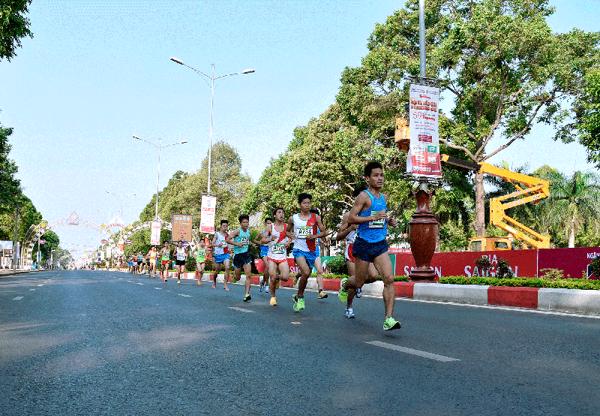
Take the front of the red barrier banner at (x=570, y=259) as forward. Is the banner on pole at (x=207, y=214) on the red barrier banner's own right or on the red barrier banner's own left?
on the red barrier banner's own right

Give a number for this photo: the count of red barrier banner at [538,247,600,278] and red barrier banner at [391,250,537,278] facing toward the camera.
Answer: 2

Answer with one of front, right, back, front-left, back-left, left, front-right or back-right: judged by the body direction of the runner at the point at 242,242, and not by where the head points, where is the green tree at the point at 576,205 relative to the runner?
left

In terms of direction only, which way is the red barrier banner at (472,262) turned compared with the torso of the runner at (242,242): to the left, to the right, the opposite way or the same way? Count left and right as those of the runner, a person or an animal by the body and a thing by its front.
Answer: to the right

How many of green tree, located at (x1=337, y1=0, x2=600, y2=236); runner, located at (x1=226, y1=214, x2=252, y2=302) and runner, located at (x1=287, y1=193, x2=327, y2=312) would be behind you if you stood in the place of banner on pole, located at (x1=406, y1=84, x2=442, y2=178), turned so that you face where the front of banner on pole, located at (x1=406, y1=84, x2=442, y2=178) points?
1

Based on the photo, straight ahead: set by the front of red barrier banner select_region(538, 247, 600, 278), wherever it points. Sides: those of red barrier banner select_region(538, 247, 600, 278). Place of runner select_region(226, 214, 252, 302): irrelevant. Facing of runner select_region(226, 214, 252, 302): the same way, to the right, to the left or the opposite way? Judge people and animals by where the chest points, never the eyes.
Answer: to the left

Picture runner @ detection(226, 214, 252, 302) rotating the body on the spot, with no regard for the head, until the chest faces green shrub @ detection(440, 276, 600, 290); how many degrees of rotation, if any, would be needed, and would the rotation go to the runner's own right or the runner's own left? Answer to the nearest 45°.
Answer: approximately 45° to the runner's own left

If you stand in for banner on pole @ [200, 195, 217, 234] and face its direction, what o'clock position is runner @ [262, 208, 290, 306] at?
The runner is roughly at 12 o'clock from the banner on pole.

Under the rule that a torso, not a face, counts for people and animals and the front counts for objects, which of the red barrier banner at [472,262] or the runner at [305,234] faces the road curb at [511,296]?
the red barrier banner

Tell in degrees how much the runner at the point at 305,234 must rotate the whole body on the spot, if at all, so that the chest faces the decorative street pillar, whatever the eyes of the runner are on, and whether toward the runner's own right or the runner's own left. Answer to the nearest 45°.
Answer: approximately 135° to the runner's own left
